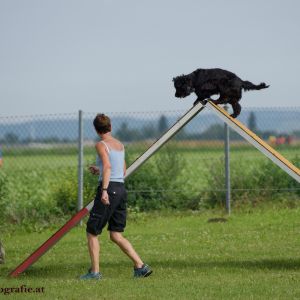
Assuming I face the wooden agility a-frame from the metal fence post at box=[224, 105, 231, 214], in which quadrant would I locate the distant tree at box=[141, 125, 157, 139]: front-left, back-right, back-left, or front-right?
back-right

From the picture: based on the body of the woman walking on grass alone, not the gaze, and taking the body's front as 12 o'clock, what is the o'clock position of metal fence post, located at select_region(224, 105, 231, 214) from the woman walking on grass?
The metal fence post is roughly at 2 o'clock from the woman walking on grass.

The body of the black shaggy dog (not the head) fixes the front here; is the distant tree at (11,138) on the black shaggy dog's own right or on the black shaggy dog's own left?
on the black shaggy dog's own right

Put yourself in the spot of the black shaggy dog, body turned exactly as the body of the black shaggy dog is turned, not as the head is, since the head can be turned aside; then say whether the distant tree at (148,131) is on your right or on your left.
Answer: on your right

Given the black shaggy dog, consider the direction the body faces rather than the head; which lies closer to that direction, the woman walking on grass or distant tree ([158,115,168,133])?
the woman walking on grass

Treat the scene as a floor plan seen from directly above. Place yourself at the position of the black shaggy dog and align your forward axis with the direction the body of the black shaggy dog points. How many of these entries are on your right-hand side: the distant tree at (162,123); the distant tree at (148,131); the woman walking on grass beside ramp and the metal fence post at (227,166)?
3

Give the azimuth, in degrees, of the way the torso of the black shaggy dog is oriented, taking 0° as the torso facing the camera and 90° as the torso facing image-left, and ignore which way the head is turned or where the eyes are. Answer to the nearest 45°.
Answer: approximately 90°
